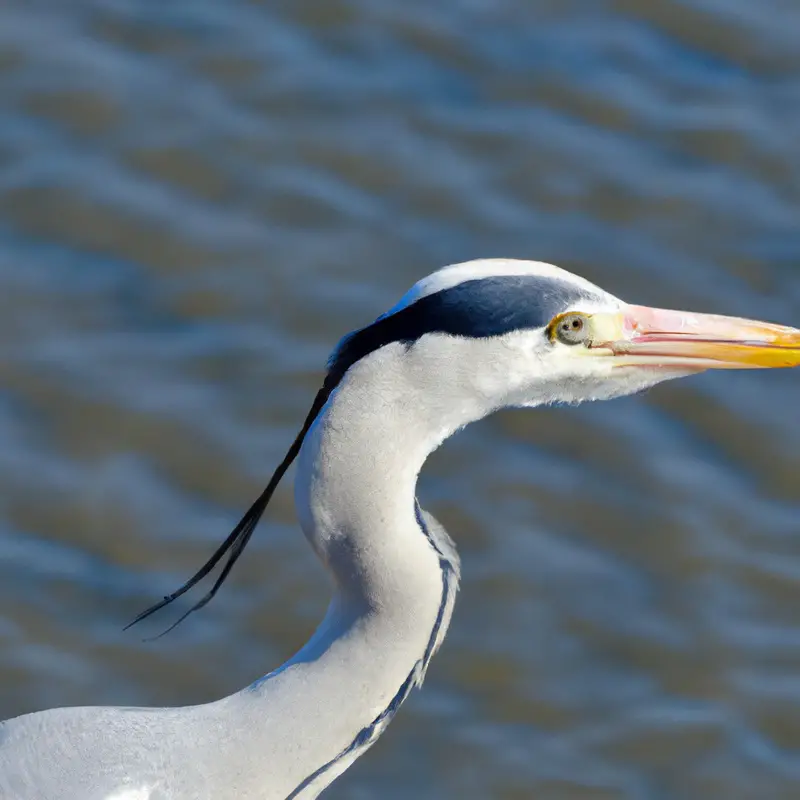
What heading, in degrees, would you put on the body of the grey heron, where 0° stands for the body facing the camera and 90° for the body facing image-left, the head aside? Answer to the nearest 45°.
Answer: approximately 270°
